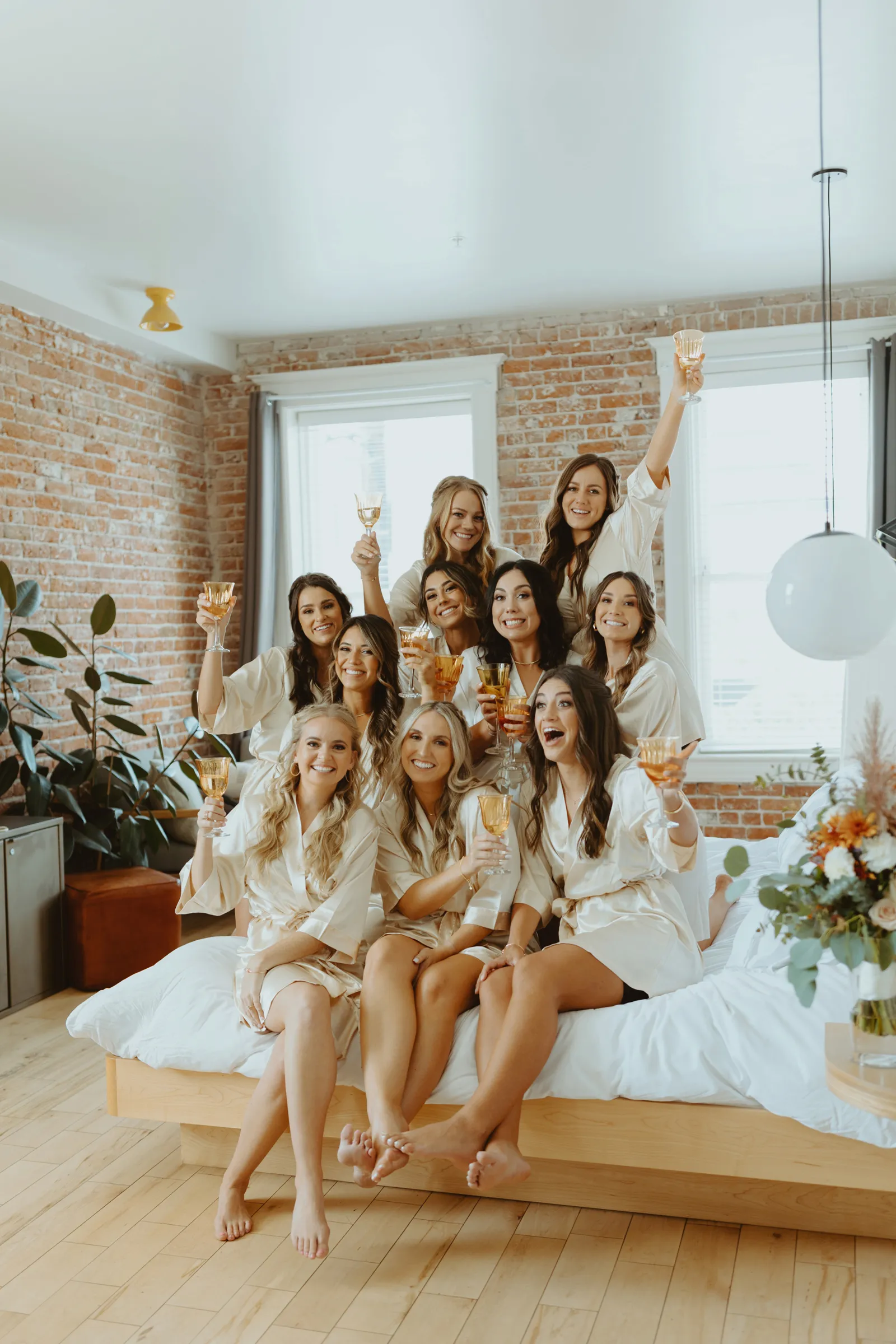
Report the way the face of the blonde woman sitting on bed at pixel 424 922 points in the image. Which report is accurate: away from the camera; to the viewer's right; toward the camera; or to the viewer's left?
toward the camera

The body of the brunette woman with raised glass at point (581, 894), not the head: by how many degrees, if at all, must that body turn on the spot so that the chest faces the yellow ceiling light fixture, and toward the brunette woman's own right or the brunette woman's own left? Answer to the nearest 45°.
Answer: approximately 90° to the brunette woman's own right

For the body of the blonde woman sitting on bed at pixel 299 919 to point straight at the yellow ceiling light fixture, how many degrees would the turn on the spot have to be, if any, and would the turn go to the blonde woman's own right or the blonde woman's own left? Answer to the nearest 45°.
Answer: approximately 180°

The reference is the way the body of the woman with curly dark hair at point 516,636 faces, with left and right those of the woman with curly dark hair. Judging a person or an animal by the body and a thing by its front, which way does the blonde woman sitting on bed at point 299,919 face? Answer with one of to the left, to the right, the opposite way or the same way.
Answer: the same way

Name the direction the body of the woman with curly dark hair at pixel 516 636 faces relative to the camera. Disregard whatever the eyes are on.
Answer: toward the camera

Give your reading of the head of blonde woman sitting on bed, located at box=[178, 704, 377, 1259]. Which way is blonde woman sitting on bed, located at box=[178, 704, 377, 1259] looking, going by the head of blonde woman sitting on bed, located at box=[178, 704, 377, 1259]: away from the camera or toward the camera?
toward the camera

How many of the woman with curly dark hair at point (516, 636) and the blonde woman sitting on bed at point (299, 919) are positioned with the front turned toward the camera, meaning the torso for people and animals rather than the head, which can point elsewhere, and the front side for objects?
2

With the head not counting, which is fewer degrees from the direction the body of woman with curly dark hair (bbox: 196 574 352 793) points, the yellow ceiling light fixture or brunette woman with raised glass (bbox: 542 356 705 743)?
the brunette woman with raised glass

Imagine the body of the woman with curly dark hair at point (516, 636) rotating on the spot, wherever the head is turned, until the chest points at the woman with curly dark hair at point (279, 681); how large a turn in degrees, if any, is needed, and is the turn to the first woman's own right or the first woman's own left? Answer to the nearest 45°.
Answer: approximately 90° to the first woman's own right

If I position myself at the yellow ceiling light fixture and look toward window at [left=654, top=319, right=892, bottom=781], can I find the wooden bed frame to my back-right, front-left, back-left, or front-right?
front-right

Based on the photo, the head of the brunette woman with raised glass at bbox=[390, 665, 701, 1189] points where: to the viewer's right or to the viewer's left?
to the viewer's left

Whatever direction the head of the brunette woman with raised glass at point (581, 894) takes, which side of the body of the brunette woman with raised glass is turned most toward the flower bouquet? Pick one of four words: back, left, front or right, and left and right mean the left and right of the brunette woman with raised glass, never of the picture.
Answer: left

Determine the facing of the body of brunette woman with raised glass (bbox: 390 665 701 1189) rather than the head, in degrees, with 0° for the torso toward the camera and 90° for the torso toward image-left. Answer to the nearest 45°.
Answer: approximately 45°

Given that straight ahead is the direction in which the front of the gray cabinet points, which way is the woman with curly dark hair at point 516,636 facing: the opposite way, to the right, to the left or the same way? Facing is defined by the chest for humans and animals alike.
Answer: to the right

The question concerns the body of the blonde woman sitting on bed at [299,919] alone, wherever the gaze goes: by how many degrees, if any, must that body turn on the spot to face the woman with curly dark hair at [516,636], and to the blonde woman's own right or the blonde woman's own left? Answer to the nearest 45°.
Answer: approximately 135° to the blonde woman's own left
